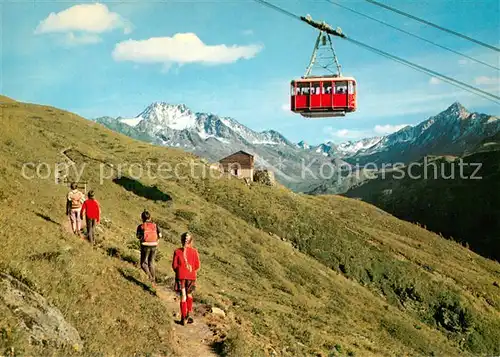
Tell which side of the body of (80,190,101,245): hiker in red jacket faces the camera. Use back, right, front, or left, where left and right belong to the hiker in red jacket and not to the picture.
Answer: back

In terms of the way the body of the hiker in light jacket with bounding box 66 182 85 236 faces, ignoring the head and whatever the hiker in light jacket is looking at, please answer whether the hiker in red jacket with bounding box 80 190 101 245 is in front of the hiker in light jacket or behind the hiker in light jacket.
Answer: behind

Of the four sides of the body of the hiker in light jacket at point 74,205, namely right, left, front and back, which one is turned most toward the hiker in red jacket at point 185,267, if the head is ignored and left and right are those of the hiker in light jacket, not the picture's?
back

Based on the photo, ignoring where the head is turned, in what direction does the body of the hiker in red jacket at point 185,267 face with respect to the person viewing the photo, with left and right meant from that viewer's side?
facing away from the viewer

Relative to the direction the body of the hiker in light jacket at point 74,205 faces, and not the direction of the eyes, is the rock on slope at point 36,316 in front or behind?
behind

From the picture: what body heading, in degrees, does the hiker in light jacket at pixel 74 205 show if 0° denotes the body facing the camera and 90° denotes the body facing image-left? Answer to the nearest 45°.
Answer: approximately 180°

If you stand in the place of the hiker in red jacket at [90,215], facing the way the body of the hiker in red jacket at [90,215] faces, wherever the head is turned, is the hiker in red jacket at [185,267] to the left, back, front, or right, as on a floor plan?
back

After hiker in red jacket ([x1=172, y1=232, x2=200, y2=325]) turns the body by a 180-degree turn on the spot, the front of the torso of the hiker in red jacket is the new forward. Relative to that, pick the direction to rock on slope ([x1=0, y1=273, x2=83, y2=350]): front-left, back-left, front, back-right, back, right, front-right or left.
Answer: front-right

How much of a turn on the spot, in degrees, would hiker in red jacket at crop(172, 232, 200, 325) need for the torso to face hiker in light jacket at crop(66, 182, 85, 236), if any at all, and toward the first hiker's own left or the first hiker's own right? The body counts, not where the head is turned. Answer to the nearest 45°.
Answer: approximately 45° to the first hiker's own left
